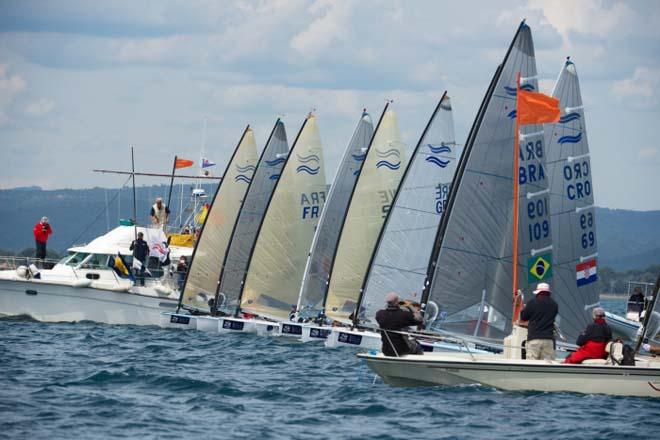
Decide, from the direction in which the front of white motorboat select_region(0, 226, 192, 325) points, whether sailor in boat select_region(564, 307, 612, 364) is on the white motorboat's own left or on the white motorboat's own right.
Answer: on the white motorboat's own left

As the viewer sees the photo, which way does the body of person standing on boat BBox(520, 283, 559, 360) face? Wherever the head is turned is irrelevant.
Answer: away from the camera

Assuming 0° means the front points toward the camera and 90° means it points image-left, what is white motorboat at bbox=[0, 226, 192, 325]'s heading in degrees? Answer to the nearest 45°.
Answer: approximately 90°

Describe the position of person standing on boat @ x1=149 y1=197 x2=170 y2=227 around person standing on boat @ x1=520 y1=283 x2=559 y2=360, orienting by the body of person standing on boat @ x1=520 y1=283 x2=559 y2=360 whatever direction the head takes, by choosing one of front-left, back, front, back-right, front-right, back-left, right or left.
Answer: front-left

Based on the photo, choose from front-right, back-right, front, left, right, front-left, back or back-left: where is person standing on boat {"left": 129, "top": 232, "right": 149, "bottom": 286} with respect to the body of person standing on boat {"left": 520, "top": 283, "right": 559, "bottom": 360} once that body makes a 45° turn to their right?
left

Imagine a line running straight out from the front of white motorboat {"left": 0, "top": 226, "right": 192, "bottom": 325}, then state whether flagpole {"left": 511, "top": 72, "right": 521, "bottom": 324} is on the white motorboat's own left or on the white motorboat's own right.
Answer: on the white motorboat's own left

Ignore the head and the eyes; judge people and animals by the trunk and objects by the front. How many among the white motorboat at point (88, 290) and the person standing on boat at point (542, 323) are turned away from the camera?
1

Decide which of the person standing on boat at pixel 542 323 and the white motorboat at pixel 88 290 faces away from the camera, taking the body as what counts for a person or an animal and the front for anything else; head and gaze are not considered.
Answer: the person standing on boat

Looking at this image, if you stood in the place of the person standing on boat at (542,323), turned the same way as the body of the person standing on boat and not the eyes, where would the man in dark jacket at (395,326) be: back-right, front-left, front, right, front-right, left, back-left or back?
left
